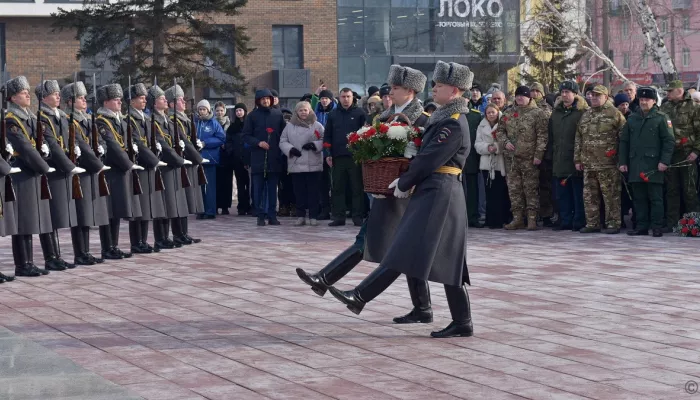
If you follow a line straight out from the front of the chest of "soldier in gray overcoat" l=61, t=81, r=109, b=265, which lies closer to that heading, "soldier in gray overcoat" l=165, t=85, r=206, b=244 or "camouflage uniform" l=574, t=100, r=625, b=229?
the camouflage uniform

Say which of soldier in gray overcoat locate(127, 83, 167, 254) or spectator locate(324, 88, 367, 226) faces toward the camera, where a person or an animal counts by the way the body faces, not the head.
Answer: the spectator

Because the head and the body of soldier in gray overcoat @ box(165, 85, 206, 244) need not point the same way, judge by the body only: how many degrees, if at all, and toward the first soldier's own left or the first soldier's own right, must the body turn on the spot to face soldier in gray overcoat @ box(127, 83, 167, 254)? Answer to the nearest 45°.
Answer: approximately 135° to the first soldier's own right

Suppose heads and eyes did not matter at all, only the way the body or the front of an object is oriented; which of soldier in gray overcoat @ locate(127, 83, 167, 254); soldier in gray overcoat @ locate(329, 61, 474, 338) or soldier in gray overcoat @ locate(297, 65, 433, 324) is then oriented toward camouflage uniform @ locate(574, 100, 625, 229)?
soldier in gray overcoat @ locate(127, 83, 167, 254)

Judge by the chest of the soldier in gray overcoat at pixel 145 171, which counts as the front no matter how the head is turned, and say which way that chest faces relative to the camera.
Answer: to the viewer's right

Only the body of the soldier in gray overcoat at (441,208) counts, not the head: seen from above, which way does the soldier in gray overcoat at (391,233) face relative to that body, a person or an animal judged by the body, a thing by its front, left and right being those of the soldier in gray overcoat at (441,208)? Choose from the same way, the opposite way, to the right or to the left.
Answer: the same way

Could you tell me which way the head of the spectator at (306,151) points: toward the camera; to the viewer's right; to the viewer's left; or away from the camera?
toward the camera

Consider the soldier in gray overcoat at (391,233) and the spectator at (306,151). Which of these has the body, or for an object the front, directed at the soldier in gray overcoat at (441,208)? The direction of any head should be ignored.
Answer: the spectator

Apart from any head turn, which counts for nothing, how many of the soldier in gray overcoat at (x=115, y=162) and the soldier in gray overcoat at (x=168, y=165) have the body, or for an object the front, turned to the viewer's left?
0

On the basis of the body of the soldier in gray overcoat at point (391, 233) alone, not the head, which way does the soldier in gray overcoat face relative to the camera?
to the viewer's left

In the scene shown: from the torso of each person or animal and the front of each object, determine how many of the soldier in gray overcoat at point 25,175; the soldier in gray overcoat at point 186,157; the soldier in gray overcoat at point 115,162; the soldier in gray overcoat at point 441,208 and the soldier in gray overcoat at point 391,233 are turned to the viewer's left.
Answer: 2

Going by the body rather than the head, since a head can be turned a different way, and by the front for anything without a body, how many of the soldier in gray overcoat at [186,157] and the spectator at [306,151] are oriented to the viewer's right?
1

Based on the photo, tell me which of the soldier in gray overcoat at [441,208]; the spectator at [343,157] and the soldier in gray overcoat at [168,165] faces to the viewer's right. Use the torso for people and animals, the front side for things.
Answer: the soldier in gray overcoat at [168,165]

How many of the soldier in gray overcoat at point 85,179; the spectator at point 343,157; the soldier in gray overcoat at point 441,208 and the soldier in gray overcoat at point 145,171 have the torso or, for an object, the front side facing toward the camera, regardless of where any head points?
1

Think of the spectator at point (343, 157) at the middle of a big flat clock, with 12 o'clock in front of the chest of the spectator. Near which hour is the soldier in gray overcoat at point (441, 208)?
The soldier in gray overcoat is roughly at 12 o'clock from the spectator.

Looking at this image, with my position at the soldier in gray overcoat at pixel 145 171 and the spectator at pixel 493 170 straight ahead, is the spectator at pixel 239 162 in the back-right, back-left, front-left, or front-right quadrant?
front-left

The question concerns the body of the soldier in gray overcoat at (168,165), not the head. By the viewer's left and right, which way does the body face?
facing to the right of the viewer

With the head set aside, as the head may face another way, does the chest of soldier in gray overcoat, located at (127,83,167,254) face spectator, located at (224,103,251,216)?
no
